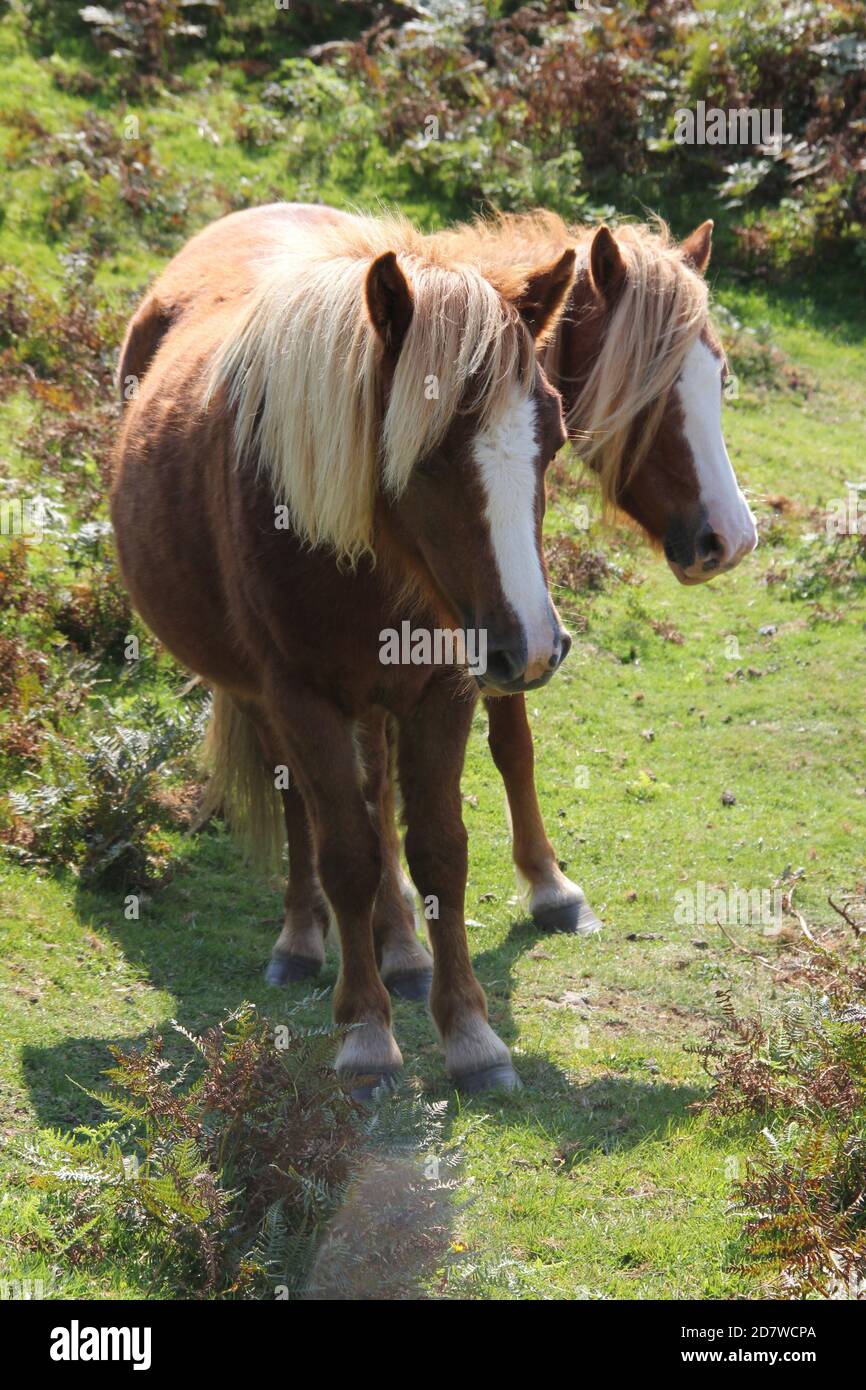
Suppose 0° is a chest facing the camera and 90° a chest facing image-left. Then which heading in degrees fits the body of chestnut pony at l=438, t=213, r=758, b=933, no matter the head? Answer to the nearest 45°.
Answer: approximately 315°

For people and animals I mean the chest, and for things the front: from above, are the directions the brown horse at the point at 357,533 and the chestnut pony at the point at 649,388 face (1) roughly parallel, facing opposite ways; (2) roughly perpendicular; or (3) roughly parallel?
roughly parallel

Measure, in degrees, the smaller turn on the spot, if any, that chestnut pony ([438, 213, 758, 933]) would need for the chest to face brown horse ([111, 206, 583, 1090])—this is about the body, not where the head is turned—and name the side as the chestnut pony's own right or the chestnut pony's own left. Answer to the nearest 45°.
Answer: approximately 90° to the chestnut pony's own right

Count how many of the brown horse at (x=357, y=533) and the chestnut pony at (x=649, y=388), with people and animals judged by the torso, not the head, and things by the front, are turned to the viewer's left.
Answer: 0

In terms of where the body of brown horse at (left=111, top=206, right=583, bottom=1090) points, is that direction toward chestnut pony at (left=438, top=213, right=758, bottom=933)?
no

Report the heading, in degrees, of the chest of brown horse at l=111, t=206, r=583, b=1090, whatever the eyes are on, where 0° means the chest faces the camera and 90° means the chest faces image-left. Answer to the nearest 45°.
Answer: approximately 315°
